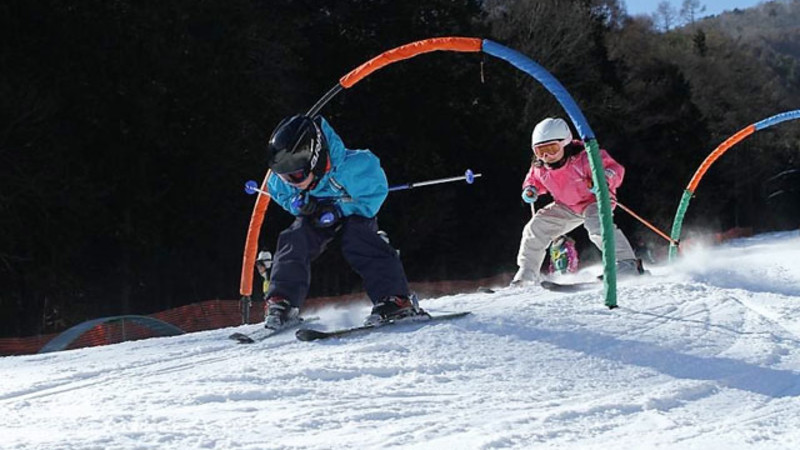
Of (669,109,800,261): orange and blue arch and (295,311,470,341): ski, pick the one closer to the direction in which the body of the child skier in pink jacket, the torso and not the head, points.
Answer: the ski

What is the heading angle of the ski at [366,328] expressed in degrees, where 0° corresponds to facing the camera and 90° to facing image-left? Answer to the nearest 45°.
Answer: approximately 90°

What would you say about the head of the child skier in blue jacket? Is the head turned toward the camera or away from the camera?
toward the camera

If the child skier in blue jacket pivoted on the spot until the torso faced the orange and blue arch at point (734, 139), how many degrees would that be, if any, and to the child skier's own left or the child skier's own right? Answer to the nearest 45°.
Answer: approximately 180°

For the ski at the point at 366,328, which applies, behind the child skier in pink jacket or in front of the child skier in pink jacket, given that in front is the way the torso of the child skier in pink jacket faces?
in front

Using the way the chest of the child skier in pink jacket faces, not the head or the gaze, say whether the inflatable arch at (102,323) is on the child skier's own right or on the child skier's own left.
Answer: on the child skier's own right

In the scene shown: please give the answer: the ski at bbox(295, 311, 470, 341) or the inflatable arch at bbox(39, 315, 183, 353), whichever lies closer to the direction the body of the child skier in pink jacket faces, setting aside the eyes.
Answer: the ski

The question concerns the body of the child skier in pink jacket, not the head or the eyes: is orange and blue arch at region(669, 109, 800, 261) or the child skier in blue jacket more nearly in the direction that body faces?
the child skier in blue jacket

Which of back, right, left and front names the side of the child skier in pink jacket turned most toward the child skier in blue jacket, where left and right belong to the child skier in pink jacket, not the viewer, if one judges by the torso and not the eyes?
front

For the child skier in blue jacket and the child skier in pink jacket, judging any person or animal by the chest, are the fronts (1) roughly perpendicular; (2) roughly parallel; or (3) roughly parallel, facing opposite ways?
roughly parallel

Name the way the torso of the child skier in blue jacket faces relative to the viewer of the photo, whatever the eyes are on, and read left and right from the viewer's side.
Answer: facing the viewer and to the left of the viewer
